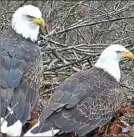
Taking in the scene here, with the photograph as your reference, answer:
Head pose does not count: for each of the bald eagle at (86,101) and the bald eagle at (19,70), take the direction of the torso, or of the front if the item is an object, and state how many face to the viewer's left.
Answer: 0

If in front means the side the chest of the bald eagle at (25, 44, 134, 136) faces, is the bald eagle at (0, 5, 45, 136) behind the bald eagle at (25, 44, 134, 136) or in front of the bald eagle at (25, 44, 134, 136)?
behind

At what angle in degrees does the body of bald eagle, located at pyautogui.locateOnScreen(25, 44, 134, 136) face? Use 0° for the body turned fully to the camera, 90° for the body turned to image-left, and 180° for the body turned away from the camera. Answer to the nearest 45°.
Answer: approximately 270°

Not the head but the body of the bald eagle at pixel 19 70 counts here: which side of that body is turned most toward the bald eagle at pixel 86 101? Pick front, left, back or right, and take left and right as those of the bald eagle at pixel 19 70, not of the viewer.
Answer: right

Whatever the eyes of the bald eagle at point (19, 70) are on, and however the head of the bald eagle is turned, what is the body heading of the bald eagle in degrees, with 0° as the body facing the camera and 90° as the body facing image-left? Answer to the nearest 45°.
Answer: approximately 225°
